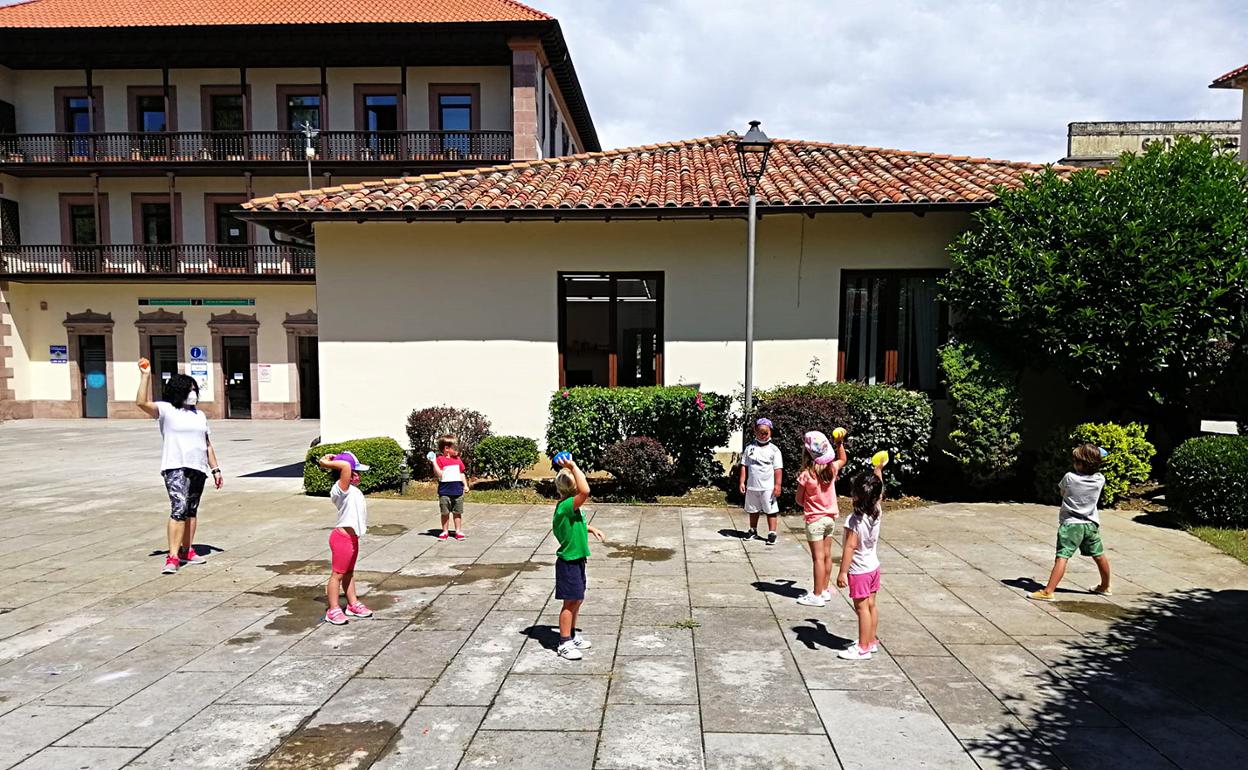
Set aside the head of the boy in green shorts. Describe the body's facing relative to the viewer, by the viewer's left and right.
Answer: facing away from the viewer and to the left of the viewer

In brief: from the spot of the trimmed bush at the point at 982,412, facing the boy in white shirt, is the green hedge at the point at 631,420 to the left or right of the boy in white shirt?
right

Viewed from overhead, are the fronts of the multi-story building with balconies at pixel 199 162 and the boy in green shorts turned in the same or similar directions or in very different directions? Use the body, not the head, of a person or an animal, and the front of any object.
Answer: very different directions

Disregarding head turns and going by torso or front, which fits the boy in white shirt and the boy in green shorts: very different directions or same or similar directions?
very different directions

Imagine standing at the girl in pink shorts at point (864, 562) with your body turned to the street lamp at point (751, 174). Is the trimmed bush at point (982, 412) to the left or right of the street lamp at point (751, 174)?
right

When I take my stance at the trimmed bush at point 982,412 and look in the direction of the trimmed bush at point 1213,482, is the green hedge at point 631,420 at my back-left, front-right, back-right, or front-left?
back-right

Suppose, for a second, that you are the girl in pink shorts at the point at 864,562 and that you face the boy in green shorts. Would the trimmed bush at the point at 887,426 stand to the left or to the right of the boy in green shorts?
left

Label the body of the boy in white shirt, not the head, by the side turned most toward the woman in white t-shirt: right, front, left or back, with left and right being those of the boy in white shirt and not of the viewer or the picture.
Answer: right
